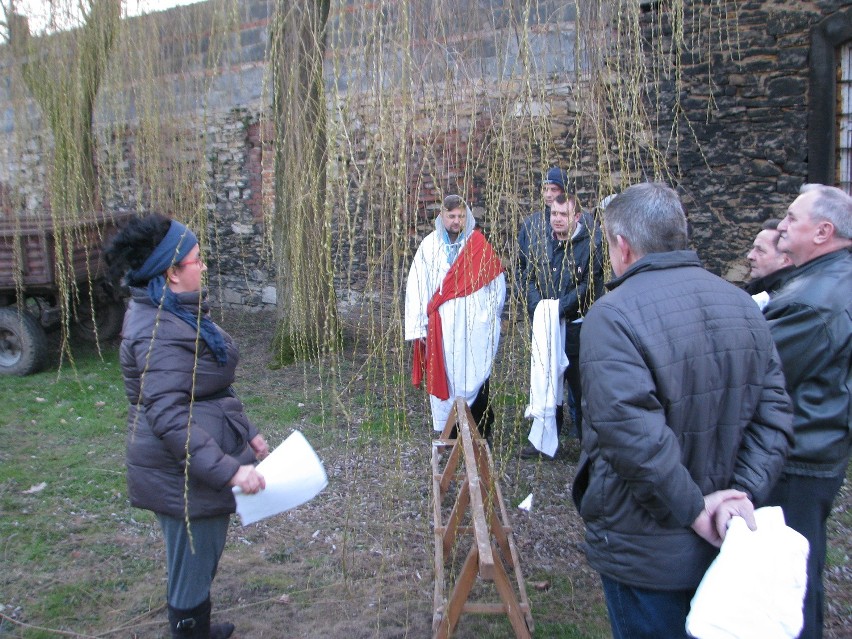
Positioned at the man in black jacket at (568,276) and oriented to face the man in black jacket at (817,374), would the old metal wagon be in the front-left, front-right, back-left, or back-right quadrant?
back-right

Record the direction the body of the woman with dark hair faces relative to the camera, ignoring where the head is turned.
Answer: to the viewer's right

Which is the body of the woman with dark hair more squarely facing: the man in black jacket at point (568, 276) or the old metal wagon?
the man in black jacket

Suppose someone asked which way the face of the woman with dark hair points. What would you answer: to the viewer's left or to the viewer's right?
to the viewer's right

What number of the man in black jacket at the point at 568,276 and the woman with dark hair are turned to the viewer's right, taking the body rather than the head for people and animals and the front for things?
1

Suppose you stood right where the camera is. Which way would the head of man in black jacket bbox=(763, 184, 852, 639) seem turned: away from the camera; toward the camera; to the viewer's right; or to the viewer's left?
to the viewer's left

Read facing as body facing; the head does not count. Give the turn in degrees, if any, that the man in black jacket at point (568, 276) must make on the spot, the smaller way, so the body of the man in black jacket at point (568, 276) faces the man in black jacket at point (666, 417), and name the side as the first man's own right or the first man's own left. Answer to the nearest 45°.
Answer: approximately 45° to the first man's own left

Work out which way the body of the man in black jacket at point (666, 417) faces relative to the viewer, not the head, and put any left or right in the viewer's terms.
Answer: facing away from the viewer and to the left of the viewer

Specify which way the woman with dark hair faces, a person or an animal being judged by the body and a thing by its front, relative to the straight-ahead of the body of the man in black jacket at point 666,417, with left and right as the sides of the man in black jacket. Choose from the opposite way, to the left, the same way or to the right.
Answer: to the right
